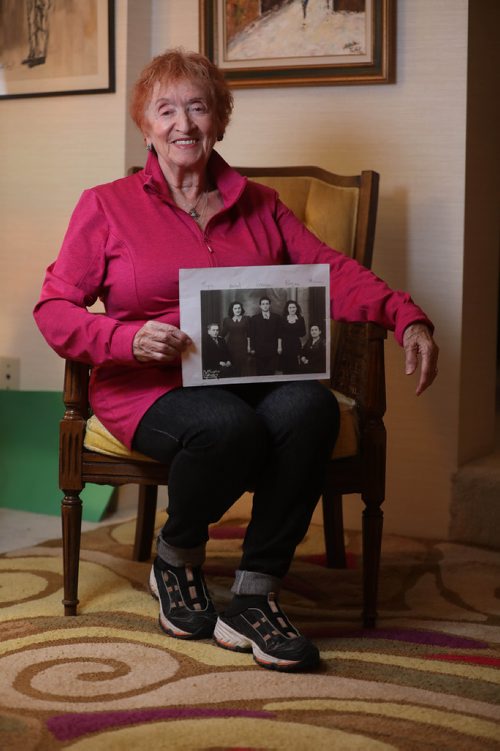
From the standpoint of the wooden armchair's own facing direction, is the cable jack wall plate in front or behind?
behind

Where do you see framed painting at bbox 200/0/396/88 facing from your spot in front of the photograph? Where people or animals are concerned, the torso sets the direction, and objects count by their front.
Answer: facing the viewer

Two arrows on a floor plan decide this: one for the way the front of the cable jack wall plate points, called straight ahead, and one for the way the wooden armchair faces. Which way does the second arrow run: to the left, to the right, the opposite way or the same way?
the same way

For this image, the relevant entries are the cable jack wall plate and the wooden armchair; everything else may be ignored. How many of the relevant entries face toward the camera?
2

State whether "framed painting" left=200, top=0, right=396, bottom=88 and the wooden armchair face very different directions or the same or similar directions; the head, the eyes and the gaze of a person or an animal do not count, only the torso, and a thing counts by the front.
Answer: same or similar directions

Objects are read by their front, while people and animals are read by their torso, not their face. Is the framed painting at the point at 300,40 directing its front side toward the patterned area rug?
yes

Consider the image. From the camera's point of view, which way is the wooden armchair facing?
toward the camera

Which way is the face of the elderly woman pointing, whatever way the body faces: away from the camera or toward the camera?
toward the camera

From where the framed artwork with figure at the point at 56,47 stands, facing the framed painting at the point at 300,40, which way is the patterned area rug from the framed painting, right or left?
right

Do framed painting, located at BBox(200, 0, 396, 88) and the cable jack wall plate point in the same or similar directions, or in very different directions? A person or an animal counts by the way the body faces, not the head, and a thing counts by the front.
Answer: same or similar directions

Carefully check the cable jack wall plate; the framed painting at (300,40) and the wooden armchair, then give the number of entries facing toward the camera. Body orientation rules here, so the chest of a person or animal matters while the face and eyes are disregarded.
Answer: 3

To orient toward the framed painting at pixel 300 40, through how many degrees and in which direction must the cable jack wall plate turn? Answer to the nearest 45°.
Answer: approximately 45° to its left

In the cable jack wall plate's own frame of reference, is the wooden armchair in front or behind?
in front

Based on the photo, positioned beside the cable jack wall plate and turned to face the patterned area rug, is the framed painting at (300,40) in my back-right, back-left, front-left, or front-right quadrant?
front-left

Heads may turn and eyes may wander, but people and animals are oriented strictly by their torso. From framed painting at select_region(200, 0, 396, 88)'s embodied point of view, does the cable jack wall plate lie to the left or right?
on its right

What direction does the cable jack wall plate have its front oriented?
toward the camera

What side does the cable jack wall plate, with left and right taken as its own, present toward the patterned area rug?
front

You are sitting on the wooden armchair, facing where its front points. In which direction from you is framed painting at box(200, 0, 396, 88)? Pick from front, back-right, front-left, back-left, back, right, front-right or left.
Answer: back
